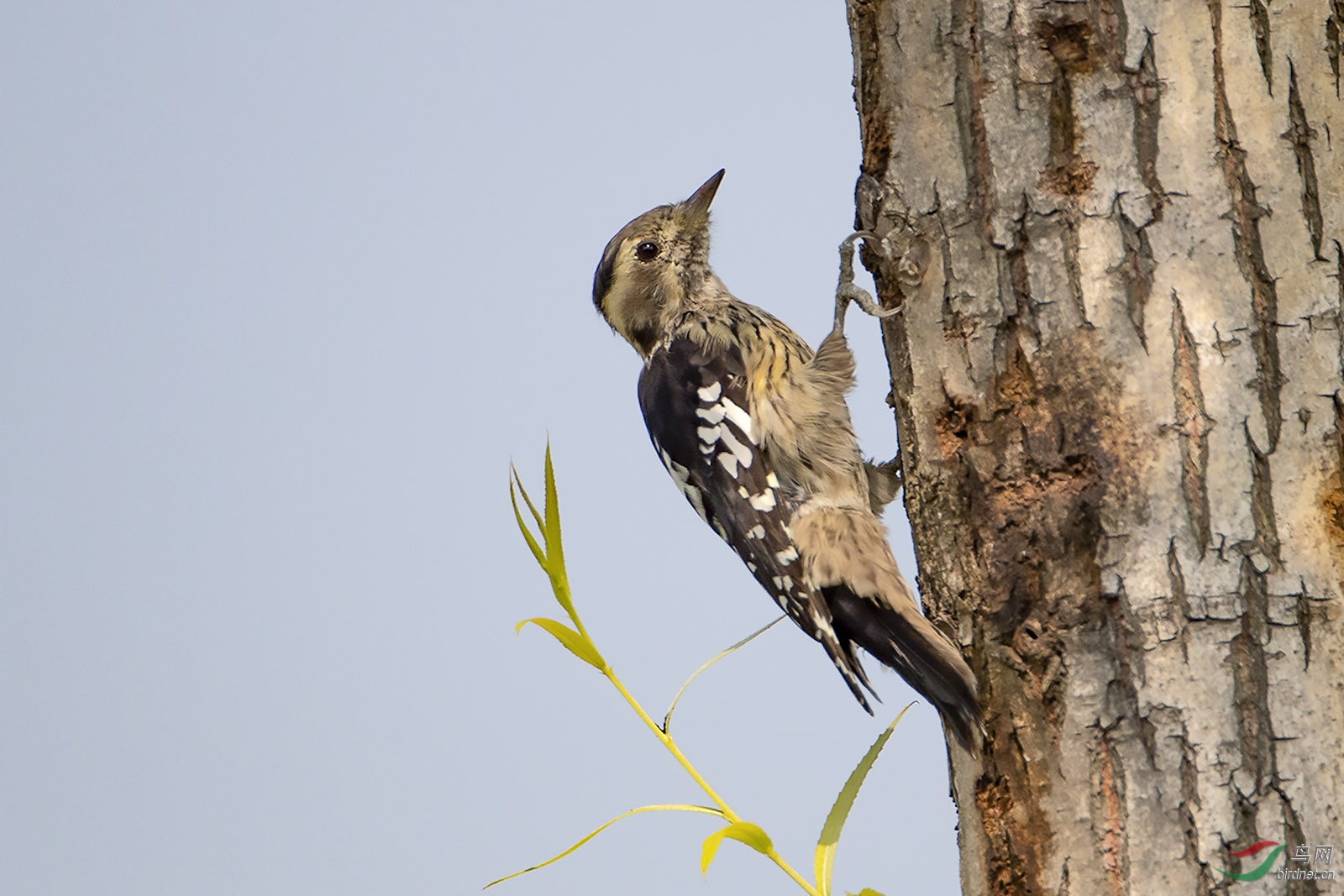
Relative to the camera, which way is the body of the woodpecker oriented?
to the viewer's right
